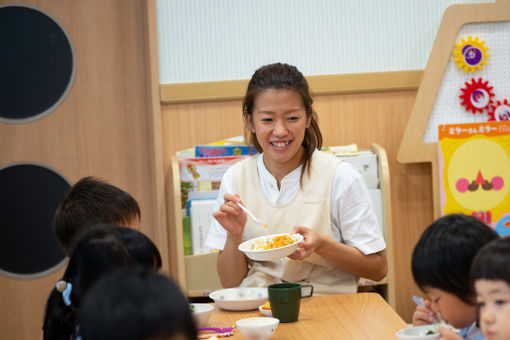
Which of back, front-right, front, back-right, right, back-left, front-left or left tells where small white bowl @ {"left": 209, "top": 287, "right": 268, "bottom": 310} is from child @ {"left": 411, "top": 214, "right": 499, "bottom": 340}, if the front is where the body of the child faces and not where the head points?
front-right

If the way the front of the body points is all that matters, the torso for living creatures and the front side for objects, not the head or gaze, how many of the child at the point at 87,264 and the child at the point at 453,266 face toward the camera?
0

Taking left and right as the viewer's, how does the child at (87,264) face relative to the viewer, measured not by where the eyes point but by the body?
facing away from the viewer and to the right of the viewer

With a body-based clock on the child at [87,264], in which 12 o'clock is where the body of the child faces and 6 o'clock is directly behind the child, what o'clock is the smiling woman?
The smiling woman is roughly at 12 o'clock from the child.

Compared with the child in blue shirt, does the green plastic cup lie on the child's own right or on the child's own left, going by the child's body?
on the child's own right

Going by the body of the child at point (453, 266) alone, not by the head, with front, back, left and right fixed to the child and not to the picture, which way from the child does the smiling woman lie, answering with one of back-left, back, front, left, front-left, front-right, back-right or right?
front-right

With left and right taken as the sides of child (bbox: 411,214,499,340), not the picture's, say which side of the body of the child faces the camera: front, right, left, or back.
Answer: left

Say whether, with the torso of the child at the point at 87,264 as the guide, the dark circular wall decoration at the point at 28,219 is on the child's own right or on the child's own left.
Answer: on the child's own left

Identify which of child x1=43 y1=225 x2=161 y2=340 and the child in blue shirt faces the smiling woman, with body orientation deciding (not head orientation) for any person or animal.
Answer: the child

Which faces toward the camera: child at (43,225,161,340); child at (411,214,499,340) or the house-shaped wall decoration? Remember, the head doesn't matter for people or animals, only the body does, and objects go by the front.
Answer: the house-shaped wall decoration

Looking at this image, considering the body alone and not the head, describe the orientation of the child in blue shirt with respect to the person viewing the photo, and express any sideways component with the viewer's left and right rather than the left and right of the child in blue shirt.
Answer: facing the viewer and to the left of the viewer

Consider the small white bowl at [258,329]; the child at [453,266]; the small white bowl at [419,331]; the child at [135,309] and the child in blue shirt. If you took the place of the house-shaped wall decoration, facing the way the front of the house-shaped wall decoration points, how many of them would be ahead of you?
5

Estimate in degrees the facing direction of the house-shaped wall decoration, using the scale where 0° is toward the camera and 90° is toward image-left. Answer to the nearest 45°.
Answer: approximately 0°

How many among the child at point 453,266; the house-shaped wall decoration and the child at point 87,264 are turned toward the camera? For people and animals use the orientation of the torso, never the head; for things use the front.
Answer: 1

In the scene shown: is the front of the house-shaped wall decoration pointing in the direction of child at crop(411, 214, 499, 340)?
yes
